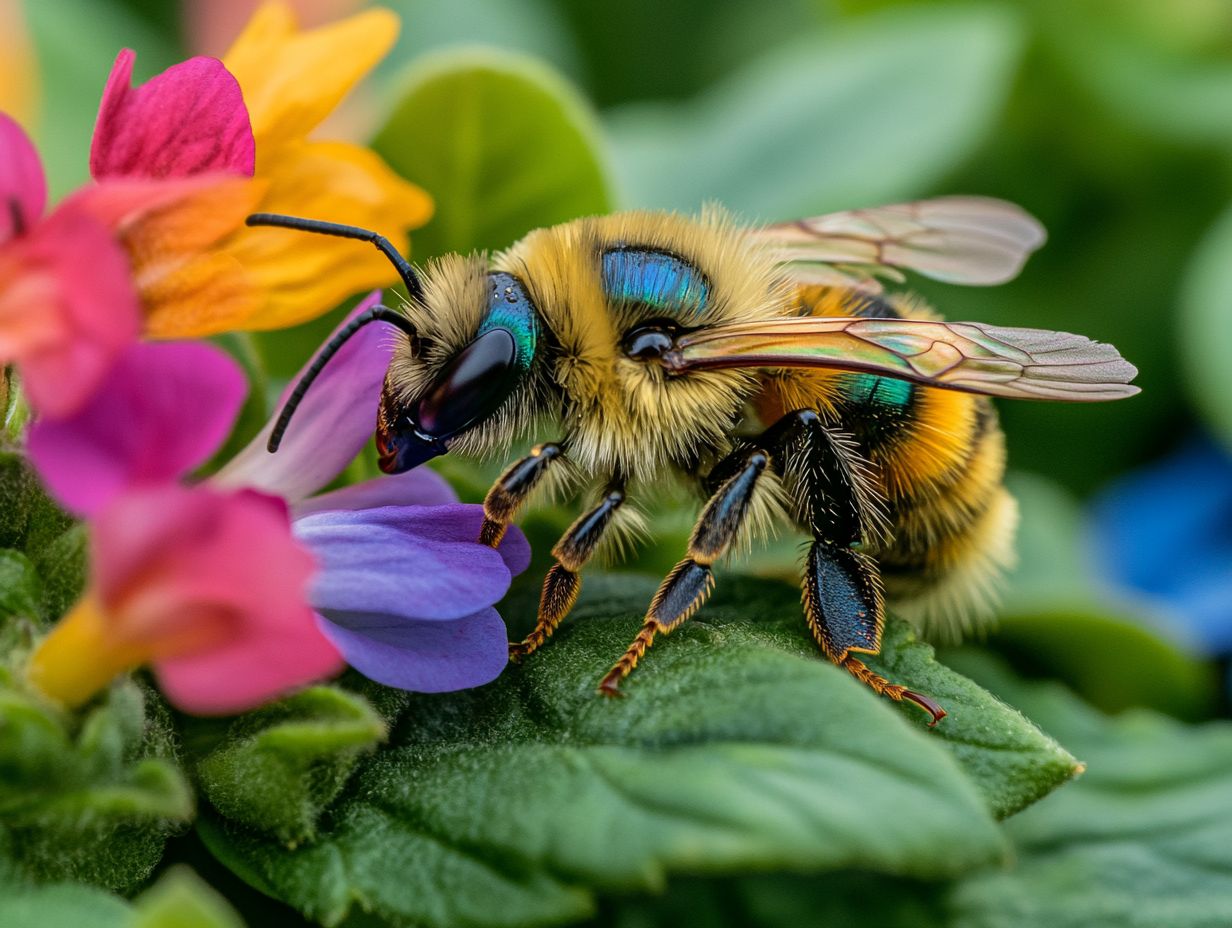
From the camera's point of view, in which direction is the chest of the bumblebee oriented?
to the viewer's left

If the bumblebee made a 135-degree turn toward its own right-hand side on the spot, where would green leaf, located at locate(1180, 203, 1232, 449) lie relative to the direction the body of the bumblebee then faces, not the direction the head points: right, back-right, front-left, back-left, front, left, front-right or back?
front

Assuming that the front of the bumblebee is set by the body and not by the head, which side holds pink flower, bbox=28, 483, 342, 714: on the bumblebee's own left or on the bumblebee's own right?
on the bumblebee's own left
